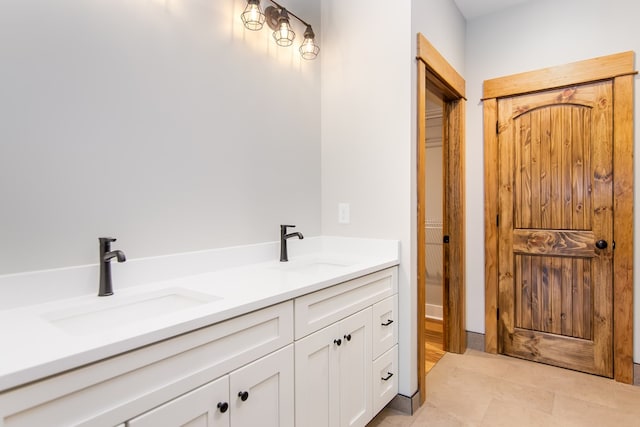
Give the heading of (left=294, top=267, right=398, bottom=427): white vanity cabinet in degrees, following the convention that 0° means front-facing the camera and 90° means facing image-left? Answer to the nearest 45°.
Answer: approximately 315°

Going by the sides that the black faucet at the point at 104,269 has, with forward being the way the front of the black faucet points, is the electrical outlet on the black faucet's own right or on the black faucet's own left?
on the black faucet's own left

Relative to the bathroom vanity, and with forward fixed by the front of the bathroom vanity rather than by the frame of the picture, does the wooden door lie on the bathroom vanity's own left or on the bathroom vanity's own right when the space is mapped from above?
on the bathroom vanity's own left

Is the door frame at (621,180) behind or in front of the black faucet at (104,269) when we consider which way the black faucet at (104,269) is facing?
in front

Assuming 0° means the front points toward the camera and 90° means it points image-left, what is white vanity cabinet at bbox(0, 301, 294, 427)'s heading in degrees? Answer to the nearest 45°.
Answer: approximately 315°

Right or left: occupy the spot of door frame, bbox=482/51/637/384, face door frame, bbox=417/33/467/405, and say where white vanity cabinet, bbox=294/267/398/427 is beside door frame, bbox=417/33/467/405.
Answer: left

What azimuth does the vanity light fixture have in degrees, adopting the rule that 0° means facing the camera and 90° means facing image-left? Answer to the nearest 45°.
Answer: approximately 315°
